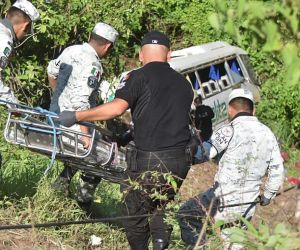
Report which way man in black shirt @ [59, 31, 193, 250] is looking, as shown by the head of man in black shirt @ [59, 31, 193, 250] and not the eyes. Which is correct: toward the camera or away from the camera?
away from the camera

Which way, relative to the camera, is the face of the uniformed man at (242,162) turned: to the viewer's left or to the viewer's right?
to the viewer's left

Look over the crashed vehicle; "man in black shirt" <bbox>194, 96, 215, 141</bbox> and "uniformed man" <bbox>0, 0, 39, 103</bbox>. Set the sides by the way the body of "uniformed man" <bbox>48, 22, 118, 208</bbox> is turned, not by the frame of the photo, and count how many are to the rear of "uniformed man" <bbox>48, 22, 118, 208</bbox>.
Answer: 1

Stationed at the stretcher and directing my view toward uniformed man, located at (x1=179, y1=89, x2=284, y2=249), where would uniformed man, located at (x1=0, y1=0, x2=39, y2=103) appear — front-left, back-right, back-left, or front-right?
back-left

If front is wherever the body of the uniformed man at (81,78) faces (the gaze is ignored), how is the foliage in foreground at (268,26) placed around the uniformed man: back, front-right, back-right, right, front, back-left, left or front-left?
back-right
